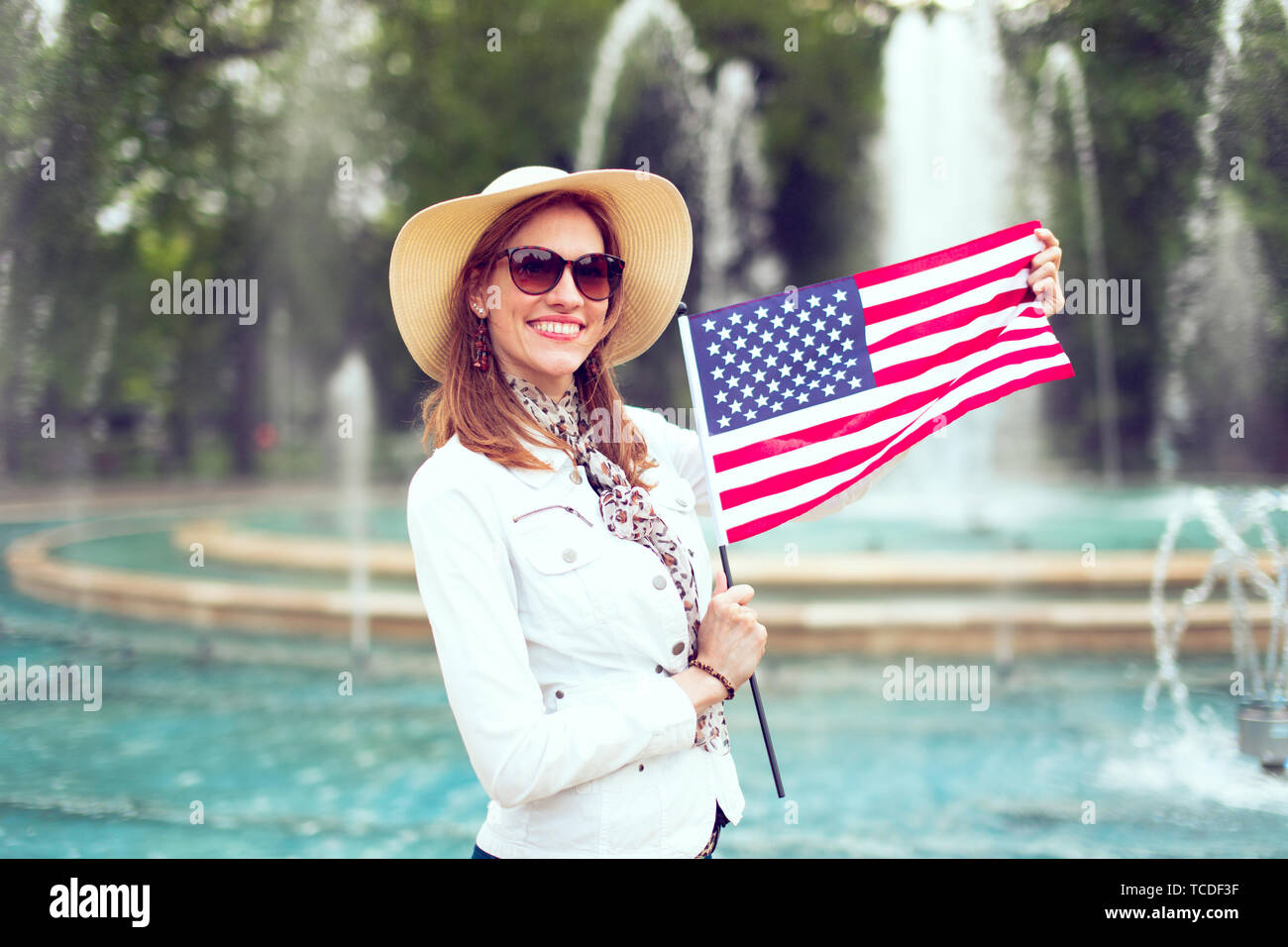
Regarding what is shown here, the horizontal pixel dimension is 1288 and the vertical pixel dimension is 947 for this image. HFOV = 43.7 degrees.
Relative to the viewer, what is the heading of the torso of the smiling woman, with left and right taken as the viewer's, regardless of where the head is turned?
facing the viewer and to the right of the viewer

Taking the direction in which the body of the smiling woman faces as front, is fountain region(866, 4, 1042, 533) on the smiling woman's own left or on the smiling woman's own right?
on the smiling woman's own left

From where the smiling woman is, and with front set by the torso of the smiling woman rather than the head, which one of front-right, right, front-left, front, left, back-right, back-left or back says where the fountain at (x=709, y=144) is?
back-left

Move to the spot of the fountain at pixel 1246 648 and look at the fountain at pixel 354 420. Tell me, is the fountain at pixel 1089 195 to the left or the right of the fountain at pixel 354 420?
right

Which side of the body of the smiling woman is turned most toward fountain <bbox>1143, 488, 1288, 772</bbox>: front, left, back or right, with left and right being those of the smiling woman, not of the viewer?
left

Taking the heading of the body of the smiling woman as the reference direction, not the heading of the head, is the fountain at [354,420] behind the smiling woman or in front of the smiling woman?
behind

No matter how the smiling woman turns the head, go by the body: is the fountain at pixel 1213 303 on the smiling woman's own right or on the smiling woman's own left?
on the smiling woman's own left
